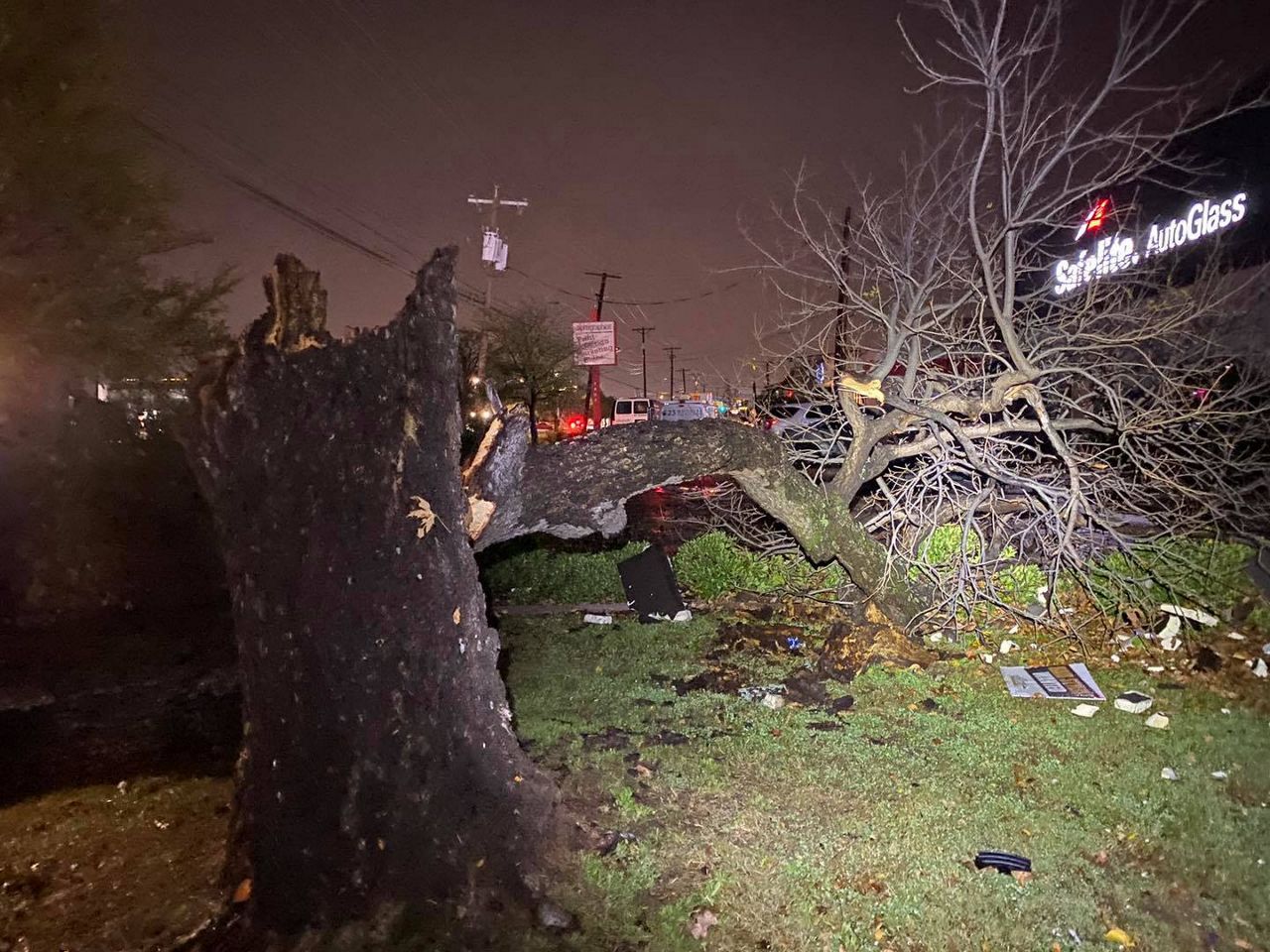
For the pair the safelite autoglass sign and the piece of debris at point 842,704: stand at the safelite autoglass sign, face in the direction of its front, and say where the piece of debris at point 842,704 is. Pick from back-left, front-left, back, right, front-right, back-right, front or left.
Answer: front-left

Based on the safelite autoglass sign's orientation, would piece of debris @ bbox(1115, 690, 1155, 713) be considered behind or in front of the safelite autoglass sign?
in front

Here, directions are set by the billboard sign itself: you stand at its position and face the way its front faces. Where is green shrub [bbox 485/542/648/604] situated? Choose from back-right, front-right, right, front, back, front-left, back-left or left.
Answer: front

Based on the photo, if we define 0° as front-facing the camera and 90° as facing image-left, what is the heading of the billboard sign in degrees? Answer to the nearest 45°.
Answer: approximately 0°

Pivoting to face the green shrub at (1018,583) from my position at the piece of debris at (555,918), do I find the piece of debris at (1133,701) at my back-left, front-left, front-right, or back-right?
front-right

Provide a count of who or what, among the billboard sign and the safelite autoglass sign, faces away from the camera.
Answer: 0

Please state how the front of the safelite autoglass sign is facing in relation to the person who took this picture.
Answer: facing the viewer and to the left of the viewer

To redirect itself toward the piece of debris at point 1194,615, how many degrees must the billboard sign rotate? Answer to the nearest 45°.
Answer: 0° — it already faces it

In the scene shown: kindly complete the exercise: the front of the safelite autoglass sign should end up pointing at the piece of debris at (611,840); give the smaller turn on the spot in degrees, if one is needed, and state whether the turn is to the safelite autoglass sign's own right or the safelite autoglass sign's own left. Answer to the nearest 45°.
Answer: approximately 45° to the safelite autoglass sign's own left

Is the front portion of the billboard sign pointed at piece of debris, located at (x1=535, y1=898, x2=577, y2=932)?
yes

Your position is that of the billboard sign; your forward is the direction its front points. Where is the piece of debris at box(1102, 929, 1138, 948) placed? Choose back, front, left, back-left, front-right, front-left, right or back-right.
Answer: front

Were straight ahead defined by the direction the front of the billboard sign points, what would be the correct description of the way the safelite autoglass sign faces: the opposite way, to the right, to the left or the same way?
to the right

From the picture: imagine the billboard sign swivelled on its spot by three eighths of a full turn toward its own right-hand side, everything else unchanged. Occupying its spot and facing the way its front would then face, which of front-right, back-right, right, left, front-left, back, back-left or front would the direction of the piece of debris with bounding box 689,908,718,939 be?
back-left

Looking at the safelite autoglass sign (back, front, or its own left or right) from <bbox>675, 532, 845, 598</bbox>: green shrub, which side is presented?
front

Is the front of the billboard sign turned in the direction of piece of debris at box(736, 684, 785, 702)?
yes
